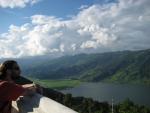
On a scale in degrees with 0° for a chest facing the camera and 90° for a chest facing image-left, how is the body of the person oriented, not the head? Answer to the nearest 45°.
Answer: approximately 270°
